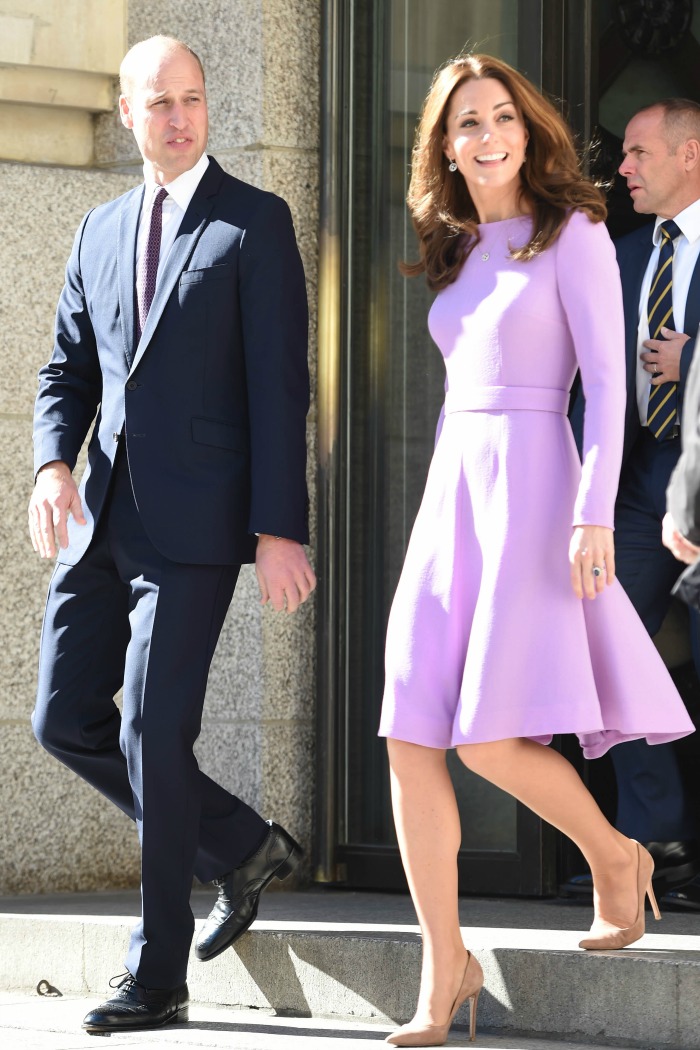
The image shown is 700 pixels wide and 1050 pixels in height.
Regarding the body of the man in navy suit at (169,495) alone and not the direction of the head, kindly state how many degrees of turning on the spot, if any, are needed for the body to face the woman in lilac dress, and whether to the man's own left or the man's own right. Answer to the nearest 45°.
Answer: approximately 90° to the man's own left

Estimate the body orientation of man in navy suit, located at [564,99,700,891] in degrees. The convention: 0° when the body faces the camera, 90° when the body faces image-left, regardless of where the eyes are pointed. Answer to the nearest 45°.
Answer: approximately 45°

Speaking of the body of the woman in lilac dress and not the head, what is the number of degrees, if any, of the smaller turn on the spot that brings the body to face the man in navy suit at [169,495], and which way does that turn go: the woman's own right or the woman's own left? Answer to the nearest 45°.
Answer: approximately 45° to the woman's own right

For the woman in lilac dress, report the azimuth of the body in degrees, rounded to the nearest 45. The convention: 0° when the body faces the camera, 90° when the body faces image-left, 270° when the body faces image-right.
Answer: approximately 45°

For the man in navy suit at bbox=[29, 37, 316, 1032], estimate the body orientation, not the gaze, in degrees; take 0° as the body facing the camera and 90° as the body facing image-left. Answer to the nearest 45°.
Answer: approximately 45°

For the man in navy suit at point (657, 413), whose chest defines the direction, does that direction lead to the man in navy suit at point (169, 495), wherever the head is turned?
yes
